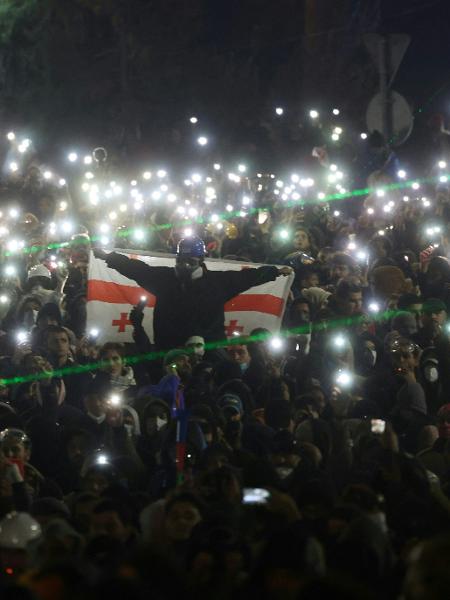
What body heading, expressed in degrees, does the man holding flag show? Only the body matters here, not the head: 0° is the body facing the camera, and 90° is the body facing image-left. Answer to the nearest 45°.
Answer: approximately 0°
